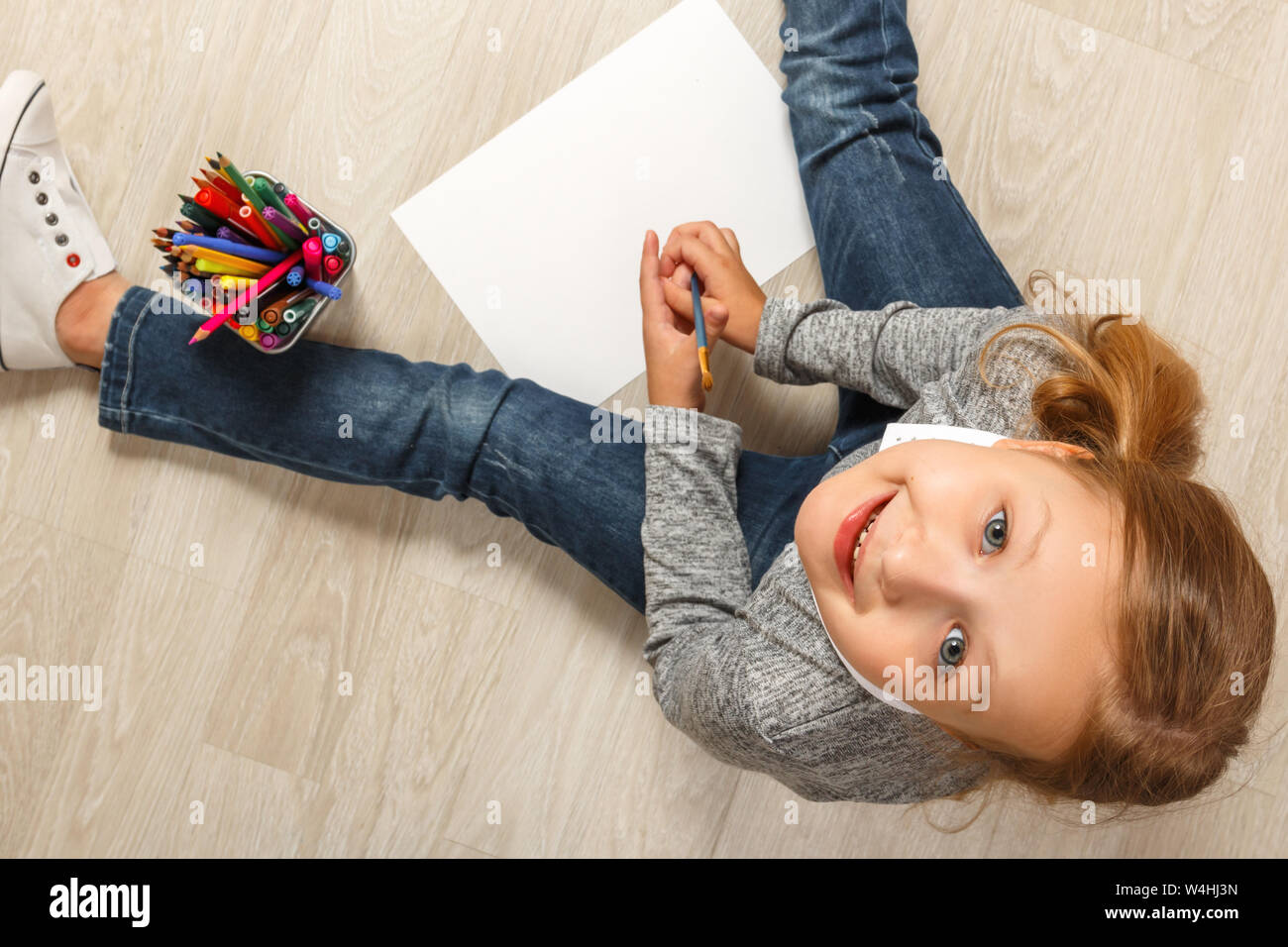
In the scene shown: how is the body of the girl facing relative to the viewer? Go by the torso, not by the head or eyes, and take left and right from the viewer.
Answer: facing away from the viewer and to the left of the viewer
